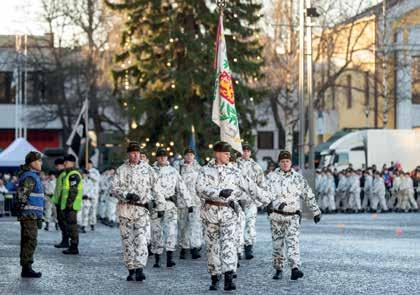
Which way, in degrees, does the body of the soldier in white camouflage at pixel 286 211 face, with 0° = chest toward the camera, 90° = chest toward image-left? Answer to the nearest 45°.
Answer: approximately 0°

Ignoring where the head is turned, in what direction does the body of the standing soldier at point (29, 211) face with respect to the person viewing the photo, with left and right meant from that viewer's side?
facing to the right of the viewer

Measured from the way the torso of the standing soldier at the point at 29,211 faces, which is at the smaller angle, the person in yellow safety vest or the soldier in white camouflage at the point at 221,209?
the soldier in white camouflage

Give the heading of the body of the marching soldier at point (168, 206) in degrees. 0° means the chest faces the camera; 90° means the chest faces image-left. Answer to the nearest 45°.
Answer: approximately 0°

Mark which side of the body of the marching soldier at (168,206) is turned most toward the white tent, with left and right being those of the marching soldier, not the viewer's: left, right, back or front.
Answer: back
